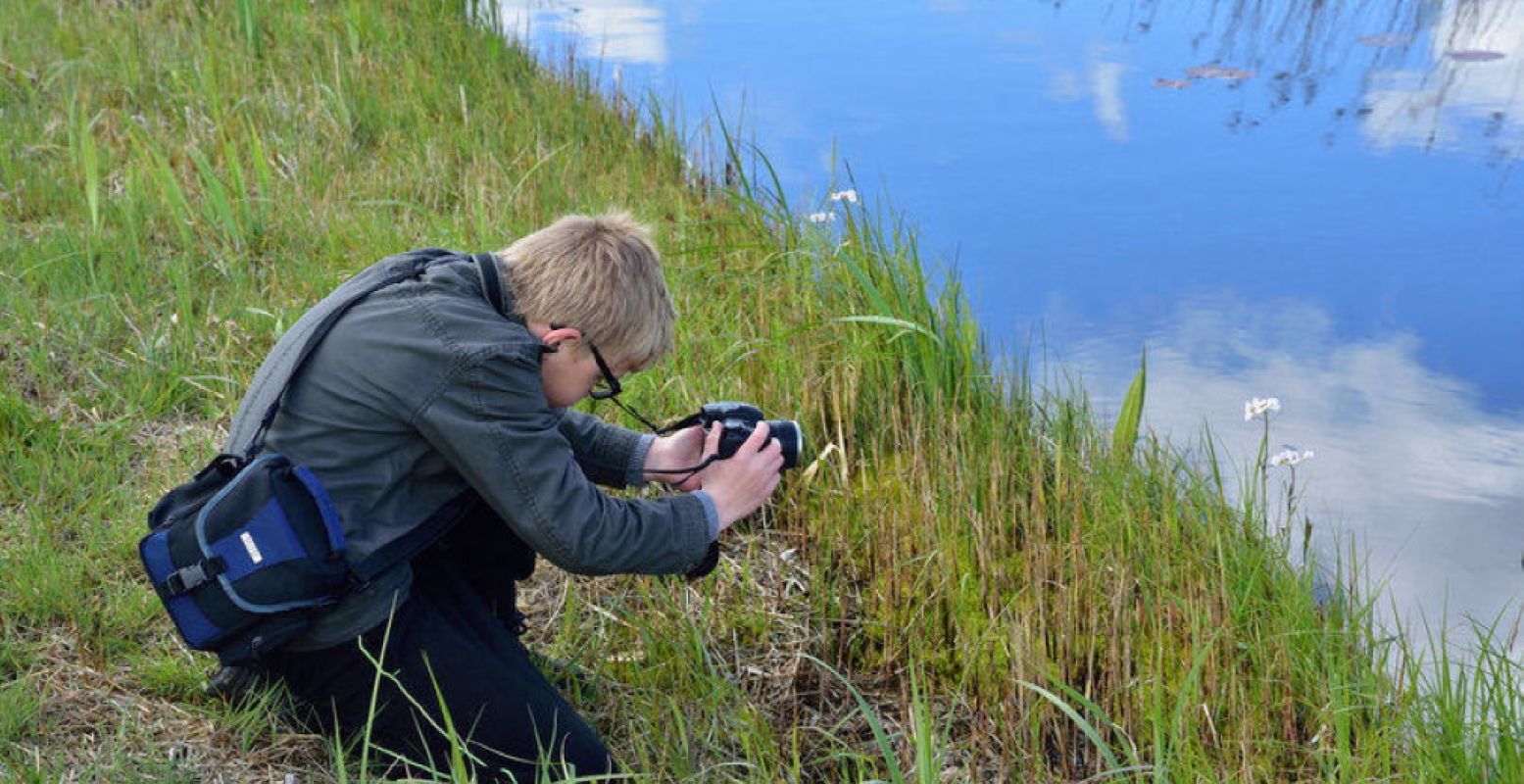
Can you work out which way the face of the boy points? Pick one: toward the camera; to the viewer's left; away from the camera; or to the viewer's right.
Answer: to the viewer's right

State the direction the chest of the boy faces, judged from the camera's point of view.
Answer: to the viewer's right
